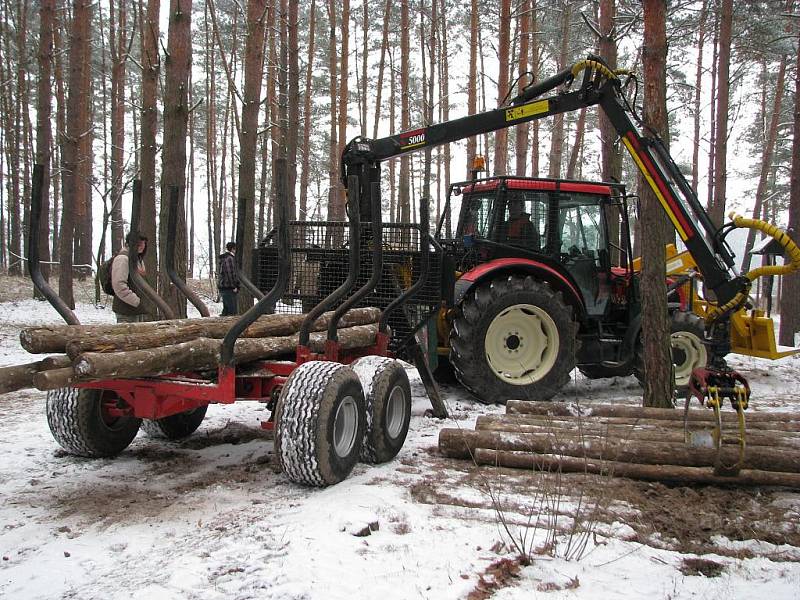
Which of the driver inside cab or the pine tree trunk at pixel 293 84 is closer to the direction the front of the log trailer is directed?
the driver inside cab

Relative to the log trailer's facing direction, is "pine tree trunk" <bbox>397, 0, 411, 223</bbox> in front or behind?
in front

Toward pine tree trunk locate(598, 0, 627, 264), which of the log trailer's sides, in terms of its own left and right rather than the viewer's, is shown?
front

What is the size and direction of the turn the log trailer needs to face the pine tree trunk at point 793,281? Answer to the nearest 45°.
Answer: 0° — it already faces it

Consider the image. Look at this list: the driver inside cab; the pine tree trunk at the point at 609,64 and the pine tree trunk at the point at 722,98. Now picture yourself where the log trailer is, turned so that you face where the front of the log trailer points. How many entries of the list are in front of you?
3

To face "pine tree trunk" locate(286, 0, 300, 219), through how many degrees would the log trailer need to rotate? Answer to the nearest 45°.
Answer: approximately 45° to its left

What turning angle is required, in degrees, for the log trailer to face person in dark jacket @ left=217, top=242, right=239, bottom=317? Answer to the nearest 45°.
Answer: approximately 45° to its left

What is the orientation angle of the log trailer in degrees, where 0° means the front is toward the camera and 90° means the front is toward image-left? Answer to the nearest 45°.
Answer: approximately 225°

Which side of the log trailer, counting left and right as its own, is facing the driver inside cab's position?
front
